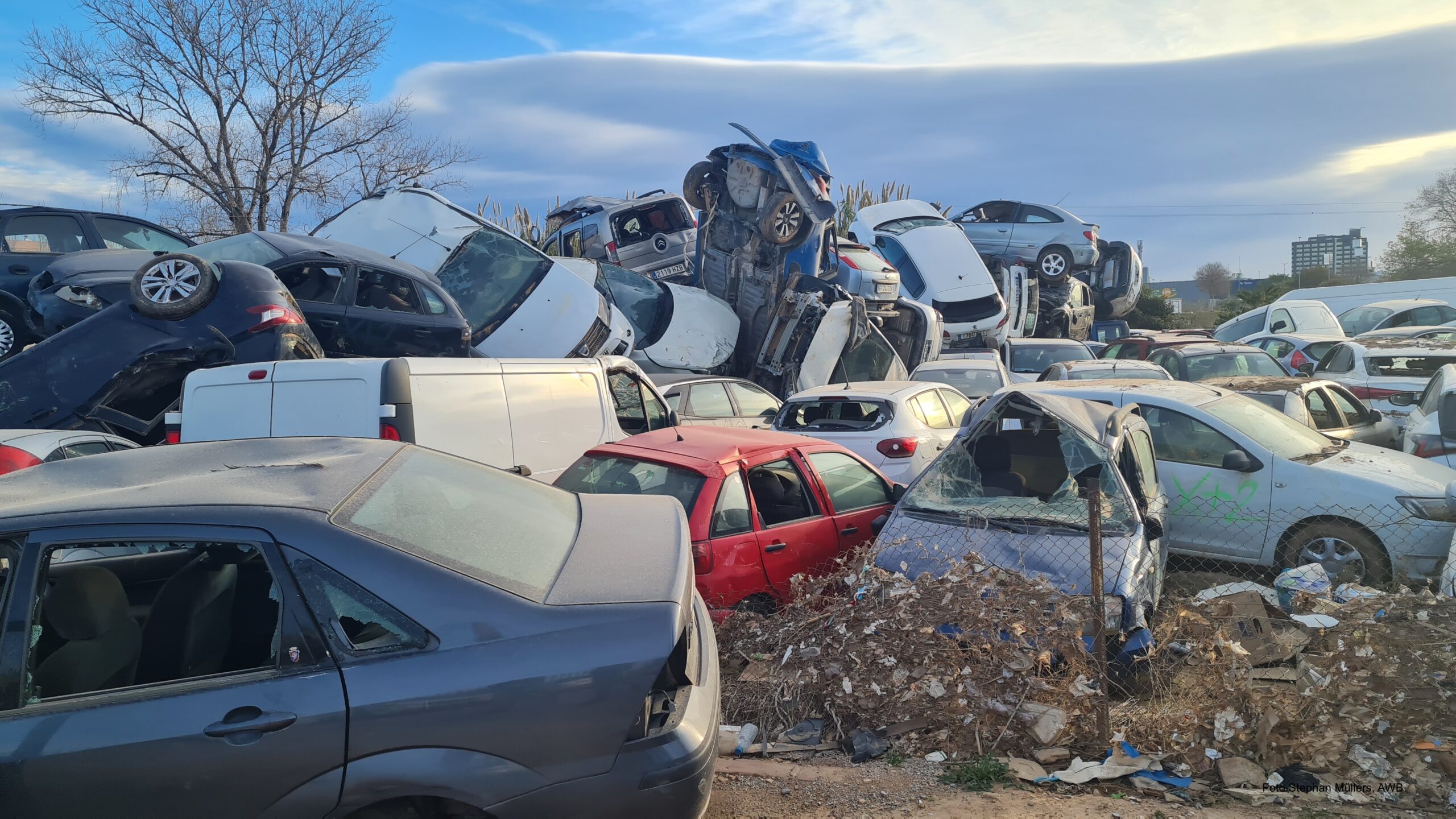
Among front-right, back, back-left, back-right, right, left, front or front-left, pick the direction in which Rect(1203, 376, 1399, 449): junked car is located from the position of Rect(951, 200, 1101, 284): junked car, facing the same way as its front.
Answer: left

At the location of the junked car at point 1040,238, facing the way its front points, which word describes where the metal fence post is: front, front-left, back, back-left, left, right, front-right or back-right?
left

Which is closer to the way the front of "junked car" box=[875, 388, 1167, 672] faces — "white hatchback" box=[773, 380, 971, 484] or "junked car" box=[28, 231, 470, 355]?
the junked car

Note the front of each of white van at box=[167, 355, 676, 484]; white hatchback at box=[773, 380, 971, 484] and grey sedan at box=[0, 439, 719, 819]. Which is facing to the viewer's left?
the grey sedan

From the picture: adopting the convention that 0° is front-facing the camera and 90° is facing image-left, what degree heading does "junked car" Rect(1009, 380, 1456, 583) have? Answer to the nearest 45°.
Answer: approximately 315°

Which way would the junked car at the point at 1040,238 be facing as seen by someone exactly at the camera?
facing to the left of the viewer

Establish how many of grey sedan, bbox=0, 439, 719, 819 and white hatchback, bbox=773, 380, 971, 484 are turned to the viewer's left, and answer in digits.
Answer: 1

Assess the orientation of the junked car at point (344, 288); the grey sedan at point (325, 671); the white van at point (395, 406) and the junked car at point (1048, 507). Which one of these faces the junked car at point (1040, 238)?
the white van

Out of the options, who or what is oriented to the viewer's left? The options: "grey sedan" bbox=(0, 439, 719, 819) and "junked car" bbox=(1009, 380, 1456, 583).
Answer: the grey sedan

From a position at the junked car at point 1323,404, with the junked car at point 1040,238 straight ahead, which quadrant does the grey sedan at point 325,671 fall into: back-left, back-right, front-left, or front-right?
back-left

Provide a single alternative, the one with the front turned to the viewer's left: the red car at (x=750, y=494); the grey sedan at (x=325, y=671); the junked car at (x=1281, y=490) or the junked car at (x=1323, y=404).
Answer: the grey sedan

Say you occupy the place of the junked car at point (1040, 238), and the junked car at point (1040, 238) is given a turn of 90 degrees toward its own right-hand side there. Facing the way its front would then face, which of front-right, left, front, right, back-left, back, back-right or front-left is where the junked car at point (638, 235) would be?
back-left

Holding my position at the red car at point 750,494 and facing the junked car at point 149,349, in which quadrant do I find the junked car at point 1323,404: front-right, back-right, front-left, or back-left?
back-right

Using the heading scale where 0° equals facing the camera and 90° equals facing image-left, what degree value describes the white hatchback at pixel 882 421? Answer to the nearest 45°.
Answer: approximately 225°

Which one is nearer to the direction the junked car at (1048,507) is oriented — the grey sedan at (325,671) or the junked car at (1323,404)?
the grey sedan
